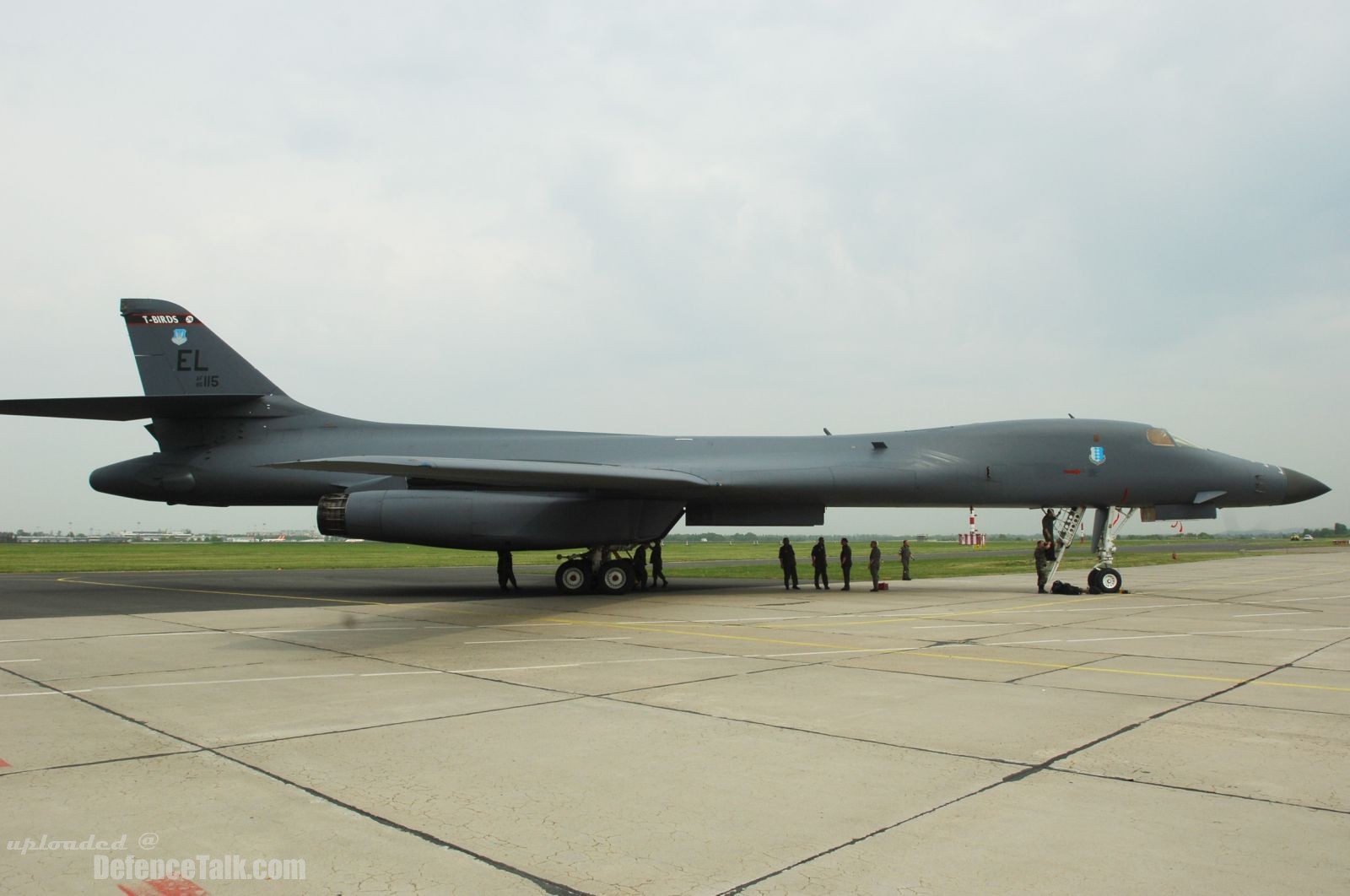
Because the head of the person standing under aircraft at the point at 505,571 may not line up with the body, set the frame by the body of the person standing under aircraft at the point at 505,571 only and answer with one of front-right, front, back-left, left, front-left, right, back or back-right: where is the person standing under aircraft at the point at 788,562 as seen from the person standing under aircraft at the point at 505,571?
front

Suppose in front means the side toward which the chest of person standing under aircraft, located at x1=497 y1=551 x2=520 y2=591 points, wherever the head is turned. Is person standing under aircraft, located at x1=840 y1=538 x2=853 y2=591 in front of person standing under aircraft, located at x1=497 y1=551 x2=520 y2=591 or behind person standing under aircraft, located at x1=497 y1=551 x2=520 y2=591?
in front

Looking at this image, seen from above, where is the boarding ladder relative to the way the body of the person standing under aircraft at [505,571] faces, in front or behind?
in front

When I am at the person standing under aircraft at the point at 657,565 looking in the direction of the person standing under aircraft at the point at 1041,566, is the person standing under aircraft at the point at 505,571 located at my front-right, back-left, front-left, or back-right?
back-right

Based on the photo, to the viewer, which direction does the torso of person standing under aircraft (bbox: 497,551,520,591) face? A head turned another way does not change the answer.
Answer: to the viewer's right

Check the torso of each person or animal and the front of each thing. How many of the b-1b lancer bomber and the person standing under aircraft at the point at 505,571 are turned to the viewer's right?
2

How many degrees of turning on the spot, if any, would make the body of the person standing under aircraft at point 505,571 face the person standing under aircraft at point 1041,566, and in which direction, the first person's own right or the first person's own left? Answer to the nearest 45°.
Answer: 0° — they already face them

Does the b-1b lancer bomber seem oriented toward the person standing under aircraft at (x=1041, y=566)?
yes

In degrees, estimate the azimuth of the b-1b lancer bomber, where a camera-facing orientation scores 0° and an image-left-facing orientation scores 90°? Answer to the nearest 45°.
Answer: approximately 270°

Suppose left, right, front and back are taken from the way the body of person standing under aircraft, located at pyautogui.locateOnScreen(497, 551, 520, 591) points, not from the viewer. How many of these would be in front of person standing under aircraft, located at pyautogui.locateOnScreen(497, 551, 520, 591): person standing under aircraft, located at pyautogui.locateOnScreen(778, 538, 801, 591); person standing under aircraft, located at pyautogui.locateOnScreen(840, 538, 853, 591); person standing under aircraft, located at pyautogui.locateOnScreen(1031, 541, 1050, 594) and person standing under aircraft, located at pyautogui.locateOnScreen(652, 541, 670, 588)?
4

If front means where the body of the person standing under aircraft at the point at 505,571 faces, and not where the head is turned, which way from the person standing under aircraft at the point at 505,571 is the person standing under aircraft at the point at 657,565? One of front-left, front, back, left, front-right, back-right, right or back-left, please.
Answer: front
